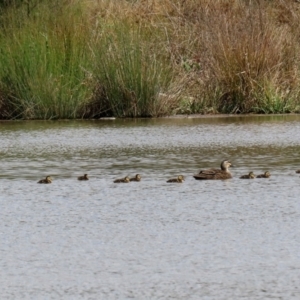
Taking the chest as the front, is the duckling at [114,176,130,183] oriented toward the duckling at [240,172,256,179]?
yes

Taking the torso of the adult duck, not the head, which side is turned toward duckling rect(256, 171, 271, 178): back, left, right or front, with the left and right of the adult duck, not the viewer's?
front

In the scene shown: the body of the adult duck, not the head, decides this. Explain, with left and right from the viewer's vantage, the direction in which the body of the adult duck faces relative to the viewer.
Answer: facing to the right of the viewer

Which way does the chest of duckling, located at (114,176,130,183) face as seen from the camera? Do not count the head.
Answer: to the viewer's right

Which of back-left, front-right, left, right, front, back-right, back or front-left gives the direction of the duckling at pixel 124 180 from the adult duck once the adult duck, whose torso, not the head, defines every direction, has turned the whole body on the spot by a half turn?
front

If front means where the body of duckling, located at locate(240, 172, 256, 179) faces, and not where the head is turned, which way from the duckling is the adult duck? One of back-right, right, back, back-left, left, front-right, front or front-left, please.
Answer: back

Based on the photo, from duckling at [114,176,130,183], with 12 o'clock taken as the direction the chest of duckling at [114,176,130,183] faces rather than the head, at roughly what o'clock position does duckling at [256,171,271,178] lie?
duckling at [256,171,271,178] is roughly at 12 o'clock from duckling at [114,176,130,183].

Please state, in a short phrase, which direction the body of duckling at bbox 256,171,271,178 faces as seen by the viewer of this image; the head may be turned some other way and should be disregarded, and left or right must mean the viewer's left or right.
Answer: facing to the right of the viewer

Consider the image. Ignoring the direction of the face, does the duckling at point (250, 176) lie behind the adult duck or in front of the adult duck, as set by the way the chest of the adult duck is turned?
in front

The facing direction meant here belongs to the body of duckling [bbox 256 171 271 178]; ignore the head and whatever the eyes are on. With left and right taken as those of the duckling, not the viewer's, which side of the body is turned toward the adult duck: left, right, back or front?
back

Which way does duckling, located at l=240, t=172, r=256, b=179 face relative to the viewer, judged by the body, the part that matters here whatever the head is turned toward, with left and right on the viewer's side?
facing to the right of the viewer
